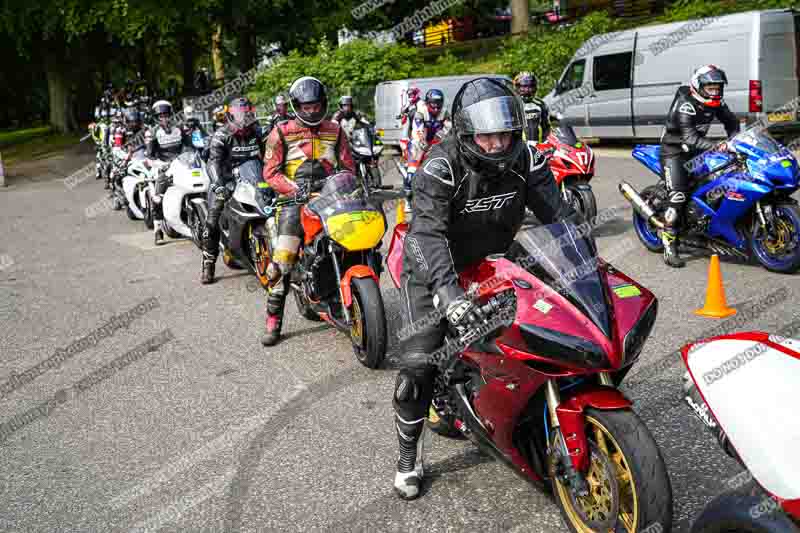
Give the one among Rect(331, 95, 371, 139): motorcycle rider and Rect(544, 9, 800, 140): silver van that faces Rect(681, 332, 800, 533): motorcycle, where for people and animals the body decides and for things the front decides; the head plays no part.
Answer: the motorcycle rider

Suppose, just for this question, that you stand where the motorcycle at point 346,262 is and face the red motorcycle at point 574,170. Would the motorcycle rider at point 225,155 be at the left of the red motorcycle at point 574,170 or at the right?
left

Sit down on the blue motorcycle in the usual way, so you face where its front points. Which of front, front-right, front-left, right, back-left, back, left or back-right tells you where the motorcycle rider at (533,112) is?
back

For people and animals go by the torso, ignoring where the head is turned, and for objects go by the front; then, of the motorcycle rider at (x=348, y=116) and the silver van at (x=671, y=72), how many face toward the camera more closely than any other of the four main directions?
1

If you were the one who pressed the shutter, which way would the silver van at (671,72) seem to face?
facing away from the viewer and to the left of the viewer

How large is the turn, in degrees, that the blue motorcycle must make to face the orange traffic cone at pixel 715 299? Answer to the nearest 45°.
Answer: approximately 45° to its right

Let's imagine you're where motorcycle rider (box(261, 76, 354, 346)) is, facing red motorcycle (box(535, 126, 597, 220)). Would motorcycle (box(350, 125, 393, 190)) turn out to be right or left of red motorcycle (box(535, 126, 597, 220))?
left

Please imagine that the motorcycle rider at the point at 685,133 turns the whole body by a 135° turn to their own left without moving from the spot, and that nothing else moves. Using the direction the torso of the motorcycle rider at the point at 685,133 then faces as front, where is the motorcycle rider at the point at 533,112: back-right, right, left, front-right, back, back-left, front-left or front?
front-left

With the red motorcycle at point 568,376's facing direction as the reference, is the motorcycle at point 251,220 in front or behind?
behind

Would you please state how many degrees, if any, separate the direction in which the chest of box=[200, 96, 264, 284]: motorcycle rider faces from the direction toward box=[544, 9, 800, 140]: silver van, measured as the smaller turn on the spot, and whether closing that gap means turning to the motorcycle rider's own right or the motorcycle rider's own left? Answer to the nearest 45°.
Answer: approximately 90° to the motorcycle rider's own left
